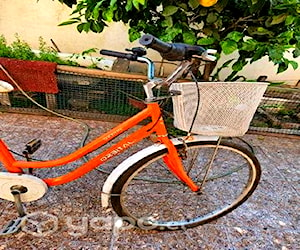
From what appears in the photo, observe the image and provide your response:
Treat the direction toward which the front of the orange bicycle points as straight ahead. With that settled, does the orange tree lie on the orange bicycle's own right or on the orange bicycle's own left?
on the orange bicycle's own left

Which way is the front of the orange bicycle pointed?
to the viewer's right
